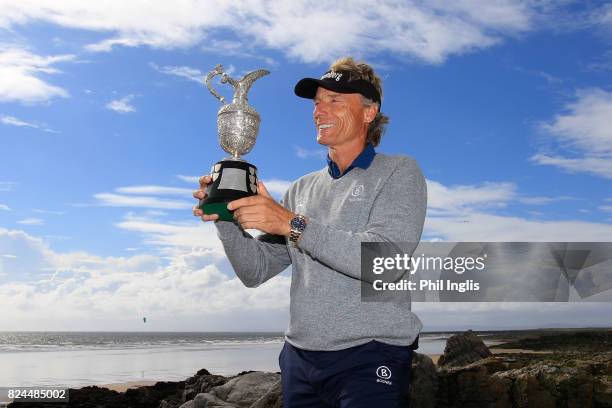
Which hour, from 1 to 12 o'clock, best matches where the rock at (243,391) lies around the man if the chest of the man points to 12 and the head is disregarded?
The rock is roughly at 4 o'clock from the man.

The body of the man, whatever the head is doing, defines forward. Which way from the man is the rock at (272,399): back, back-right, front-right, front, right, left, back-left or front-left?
back-right

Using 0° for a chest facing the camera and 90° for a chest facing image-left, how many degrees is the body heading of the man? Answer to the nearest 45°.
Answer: approximately 45°

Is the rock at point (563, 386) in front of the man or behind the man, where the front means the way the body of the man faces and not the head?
behind

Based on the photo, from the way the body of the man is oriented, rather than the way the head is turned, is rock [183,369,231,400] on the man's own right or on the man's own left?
on the man's own right

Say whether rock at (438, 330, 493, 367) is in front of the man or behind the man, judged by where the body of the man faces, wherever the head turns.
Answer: behind
